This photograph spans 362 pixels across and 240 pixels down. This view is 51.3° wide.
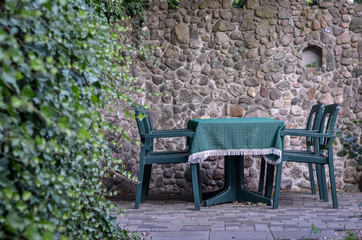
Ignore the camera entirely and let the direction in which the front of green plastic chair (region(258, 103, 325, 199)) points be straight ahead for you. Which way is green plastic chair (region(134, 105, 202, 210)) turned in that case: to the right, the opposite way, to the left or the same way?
the opposite way

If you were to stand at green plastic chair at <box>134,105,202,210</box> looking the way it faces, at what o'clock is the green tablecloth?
The green tablecloth is roughly at 12 o'clock from the green plastic chair.

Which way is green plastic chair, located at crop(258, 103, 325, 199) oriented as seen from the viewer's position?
to the viewer's left

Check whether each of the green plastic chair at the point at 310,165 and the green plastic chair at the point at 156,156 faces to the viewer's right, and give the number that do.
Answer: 1

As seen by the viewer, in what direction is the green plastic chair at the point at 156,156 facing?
to the viewer's right
